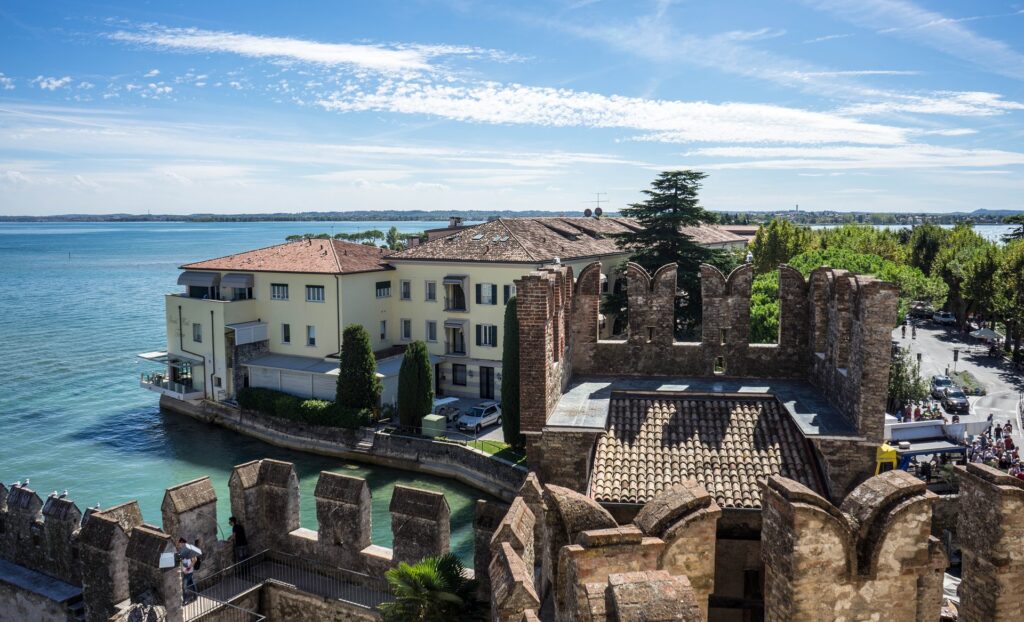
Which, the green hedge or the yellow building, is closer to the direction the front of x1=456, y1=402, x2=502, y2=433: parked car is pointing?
the green hedge

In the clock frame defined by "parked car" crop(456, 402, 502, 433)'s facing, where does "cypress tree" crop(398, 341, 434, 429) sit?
The cypress tree is roughly at 1 o'clock from the parked car.

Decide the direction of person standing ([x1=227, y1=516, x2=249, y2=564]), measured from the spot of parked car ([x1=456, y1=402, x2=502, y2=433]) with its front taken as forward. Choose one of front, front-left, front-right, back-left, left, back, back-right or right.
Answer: front-left

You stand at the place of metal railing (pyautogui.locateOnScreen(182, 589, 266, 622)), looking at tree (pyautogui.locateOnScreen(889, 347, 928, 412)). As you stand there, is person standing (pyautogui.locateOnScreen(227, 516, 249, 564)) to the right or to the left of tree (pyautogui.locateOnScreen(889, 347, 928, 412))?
left

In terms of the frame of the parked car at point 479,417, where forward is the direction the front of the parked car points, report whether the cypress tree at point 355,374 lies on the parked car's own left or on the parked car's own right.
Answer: on the parked car's own right

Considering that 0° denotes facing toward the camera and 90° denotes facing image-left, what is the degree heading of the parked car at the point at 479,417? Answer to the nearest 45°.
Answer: approximately 45°

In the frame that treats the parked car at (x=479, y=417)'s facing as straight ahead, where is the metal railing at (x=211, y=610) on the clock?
The metal railing is roughly at 11 o'clock from the parked car.
